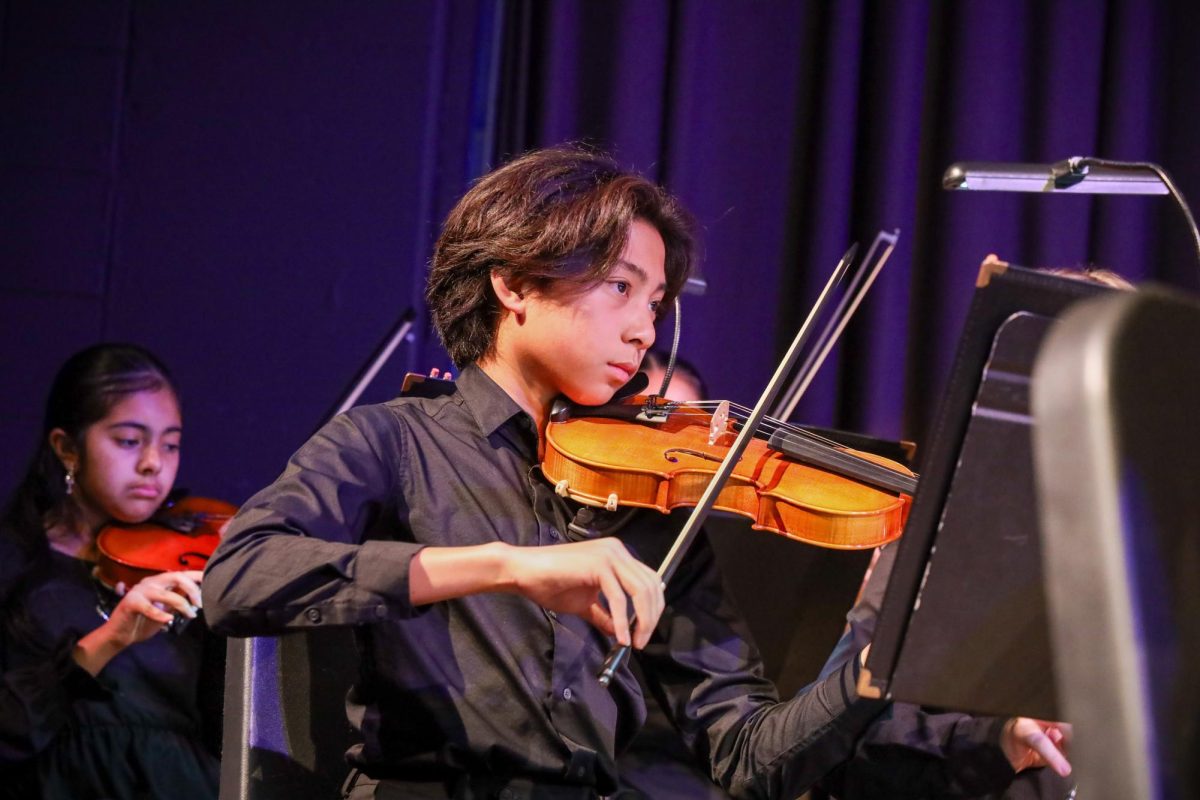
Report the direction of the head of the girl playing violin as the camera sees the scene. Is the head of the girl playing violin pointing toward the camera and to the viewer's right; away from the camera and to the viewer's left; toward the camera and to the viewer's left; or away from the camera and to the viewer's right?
toward the camera and to the viewer's right

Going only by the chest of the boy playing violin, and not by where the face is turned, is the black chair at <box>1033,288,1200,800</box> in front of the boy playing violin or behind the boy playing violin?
in front

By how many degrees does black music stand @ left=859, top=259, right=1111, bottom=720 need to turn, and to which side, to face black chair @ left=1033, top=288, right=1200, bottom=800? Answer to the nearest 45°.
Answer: approximately 135° to its left

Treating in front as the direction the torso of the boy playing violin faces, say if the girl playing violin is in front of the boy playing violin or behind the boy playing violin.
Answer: behind

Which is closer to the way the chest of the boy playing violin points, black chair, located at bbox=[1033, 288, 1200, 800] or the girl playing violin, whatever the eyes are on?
the black chair

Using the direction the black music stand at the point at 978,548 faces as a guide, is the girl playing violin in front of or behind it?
in front

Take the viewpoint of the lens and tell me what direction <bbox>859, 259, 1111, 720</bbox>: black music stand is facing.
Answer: facing away from the viewer and to the left of the viewer

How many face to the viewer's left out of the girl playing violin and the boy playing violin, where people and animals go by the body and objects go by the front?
0

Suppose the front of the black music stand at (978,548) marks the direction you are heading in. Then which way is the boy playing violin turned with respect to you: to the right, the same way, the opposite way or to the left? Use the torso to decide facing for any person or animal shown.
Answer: the opposite way

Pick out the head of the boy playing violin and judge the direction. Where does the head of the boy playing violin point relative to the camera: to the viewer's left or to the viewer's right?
to the viewer's right
